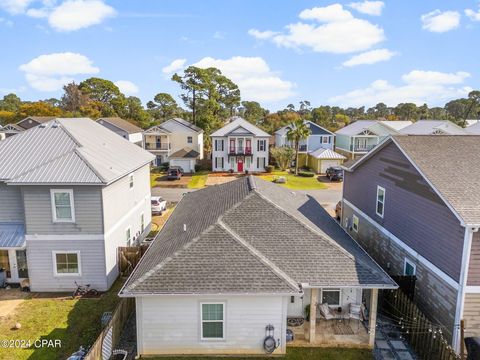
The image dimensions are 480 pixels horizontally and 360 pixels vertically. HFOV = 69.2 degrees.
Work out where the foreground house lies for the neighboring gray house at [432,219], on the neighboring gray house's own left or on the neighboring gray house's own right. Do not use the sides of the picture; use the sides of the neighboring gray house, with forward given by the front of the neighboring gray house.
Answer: on the neighboring gray house's own left

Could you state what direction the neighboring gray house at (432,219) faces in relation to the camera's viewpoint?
facing away from the viewer and to the left of the viewer

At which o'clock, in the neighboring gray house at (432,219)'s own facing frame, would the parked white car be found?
The parked white car is roughly at 11 o'clock from the neighboring gray house.

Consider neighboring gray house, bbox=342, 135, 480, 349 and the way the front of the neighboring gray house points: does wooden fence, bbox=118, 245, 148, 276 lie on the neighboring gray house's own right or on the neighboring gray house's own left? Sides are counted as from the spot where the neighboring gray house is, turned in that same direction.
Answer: on the neighboring gray house's own left

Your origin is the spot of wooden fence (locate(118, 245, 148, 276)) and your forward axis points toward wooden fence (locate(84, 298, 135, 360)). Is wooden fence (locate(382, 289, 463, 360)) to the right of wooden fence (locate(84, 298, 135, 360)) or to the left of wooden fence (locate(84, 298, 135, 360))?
left

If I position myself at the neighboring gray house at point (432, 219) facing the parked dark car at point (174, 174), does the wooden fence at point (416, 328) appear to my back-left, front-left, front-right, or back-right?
back-left

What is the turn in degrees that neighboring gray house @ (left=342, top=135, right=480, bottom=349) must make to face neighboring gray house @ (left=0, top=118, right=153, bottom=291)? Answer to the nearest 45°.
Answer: approximately 45° to its left
